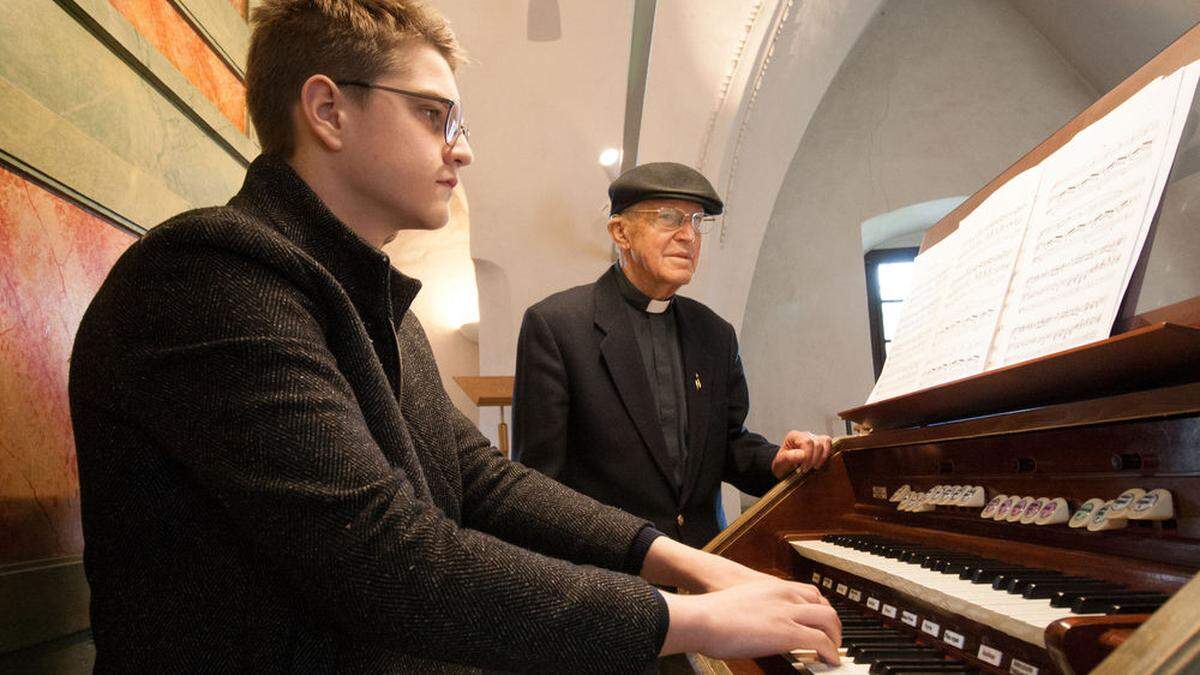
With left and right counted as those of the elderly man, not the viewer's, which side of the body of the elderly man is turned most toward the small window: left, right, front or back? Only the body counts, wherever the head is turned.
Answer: left

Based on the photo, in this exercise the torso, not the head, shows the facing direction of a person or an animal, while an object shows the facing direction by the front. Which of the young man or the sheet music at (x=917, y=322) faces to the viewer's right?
the young man

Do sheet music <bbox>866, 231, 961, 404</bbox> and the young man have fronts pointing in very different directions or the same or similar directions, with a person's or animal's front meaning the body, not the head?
very different directions

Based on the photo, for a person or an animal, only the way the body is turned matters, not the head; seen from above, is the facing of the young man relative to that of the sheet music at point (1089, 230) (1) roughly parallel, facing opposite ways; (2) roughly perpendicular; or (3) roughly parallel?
roughly parallel, facing opposite ways

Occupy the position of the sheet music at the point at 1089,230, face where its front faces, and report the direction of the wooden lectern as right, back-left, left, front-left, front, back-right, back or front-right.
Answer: right

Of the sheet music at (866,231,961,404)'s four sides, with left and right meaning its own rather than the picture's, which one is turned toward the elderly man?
right

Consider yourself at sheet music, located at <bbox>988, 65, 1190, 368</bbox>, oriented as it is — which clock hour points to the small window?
The small window is roughly at 4 o'clock from the sheet music.

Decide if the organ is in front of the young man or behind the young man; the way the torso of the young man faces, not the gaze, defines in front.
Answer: in front

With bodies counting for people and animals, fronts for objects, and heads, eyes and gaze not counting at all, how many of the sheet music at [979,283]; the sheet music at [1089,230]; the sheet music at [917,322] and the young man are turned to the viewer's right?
1

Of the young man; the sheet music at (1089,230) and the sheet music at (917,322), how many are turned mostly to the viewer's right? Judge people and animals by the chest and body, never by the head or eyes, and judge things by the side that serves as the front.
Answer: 1

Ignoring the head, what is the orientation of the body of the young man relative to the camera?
to the viewer's right

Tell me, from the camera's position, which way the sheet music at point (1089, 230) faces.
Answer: facing the viewer and to the left of the viewer

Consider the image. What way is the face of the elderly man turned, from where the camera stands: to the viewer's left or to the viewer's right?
to the viewer's right

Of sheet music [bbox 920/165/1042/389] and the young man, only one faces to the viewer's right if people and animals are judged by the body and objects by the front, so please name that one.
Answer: the young man

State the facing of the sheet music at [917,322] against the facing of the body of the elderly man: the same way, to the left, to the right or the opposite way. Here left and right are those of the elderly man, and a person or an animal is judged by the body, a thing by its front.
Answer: to the right

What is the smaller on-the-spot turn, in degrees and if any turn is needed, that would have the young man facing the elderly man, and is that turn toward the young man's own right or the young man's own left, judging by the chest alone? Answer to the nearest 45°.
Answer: approximately 45° to the young man's own left

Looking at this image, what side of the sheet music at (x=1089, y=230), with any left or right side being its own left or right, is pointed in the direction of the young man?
front
